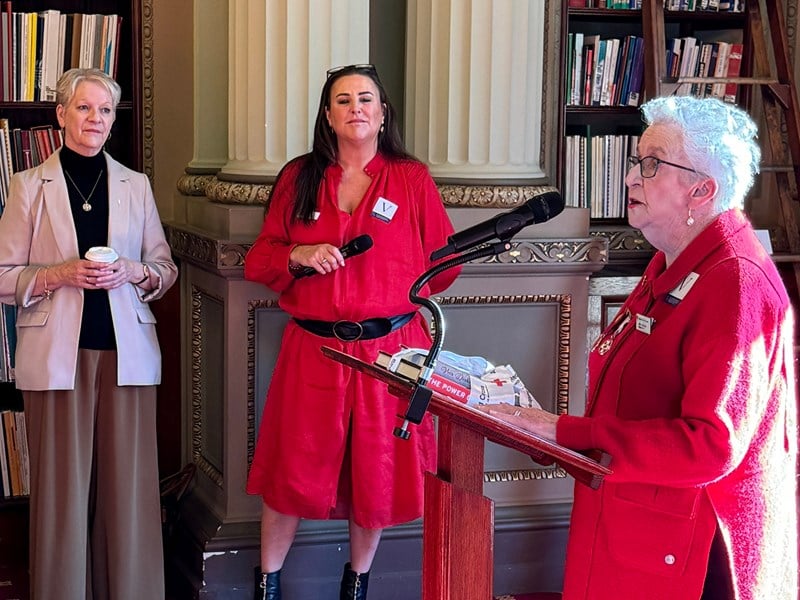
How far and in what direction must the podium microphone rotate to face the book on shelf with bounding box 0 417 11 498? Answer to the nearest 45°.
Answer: approximately 135° to its left

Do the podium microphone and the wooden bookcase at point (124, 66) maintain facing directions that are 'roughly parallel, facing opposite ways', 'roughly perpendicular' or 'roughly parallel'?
roughly perpendicular

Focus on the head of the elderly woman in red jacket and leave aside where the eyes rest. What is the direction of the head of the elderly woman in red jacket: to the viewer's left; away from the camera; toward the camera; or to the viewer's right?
to the viewer's left

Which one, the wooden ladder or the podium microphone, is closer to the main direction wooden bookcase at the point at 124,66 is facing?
the podium microphone

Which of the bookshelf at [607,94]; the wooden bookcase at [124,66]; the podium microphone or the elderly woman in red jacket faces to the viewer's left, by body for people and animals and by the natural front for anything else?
the elderly woman in red jacket

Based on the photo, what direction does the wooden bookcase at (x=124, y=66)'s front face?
toward the camera

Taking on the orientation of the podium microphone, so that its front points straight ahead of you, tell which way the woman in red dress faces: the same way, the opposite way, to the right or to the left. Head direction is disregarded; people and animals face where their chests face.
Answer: to the right

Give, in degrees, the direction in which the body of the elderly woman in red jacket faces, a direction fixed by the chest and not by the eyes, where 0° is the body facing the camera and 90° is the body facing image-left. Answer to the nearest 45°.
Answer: approximately 90°

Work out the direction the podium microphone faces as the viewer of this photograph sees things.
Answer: facing to the right of the viewer

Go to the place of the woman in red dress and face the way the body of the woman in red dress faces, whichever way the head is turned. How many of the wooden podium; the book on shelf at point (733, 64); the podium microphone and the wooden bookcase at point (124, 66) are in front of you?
2

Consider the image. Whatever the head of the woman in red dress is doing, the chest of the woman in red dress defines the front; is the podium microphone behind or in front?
in front
